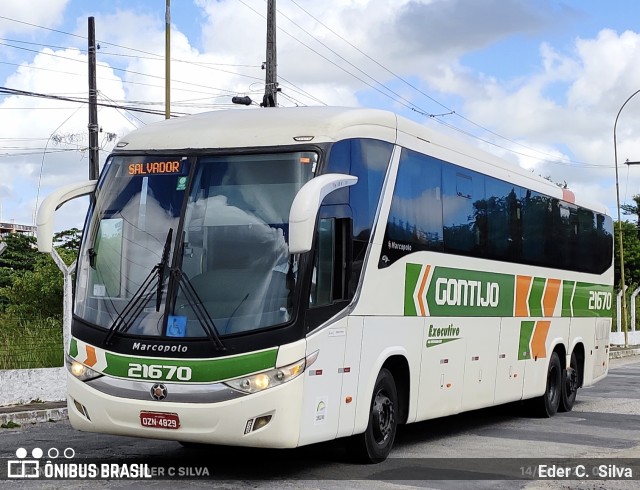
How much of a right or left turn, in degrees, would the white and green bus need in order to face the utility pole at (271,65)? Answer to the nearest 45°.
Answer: approximately 135° to its right

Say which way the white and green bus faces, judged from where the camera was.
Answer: facing the viewer and to the left of the viewer

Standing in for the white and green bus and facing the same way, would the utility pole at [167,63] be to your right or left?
on your right

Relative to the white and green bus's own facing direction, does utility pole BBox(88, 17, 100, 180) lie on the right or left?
on its right
